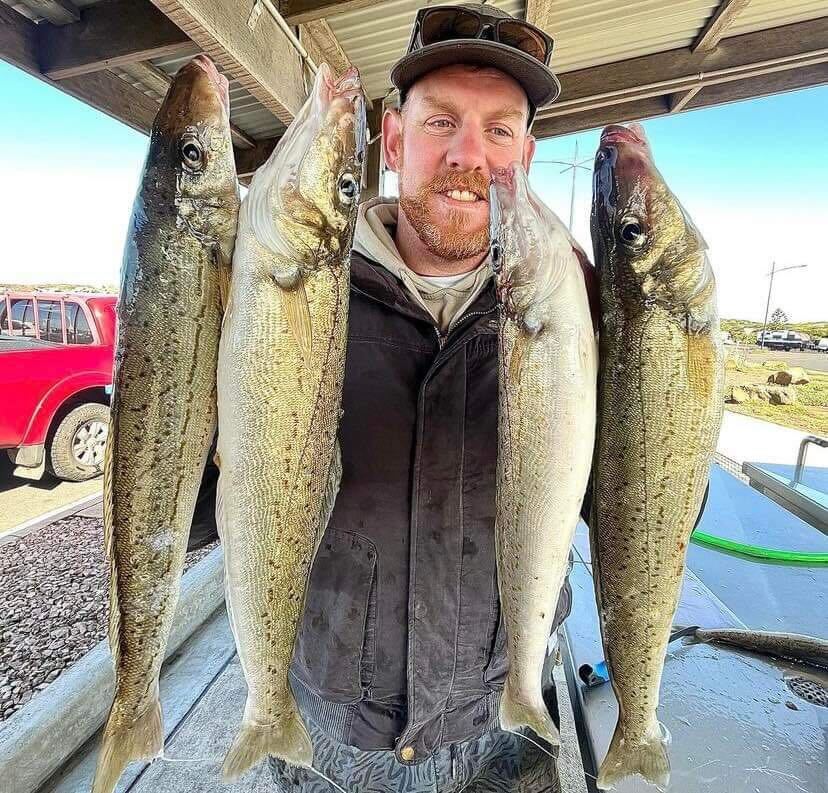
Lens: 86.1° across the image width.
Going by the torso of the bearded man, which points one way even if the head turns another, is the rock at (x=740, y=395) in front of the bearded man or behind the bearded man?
behind

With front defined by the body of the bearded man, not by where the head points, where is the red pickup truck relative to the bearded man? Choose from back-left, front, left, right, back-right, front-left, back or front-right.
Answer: back-right

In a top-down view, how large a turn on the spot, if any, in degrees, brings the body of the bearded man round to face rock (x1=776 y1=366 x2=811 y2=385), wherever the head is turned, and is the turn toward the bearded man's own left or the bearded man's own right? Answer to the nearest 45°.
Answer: approximately 135° to the bearded man's own left

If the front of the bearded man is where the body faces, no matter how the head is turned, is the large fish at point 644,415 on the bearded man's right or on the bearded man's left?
on the bearded man's left

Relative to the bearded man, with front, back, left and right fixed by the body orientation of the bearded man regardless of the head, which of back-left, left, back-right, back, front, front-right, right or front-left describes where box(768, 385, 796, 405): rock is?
back-left

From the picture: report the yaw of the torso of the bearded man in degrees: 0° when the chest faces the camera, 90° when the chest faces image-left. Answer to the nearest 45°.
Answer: approximately 0°
